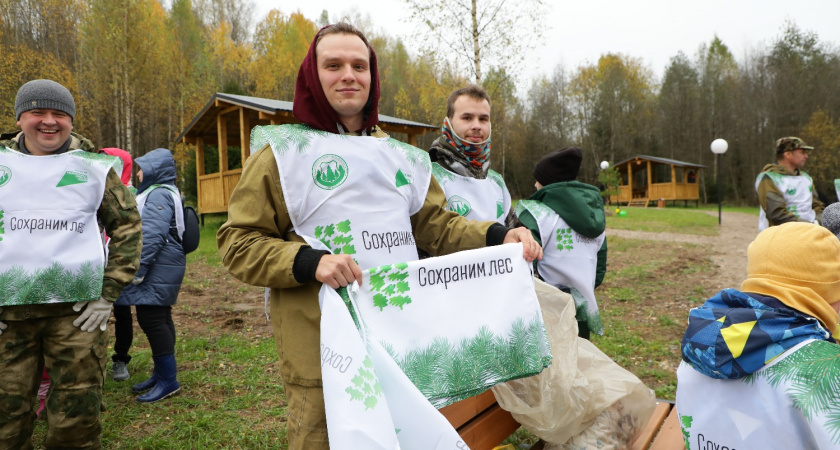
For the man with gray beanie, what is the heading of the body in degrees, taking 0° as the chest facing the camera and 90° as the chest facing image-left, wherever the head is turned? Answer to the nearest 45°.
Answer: approximately 0°

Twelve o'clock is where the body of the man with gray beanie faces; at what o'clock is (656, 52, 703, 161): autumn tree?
The autumn tree is roughly at 8 o'clock from the man with gray beanie.

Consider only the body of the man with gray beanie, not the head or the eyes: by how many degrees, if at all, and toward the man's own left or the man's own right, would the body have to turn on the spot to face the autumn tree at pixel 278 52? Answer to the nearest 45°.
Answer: approximately 180°

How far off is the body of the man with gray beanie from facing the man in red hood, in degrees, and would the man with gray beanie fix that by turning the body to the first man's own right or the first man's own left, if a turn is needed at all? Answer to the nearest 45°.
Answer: approximately 45° to the first man's own left

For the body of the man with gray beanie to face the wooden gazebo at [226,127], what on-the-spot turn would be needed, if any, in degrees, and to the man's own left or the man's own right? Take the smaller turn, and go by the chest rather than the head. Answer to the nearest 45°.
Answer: approximately 180°

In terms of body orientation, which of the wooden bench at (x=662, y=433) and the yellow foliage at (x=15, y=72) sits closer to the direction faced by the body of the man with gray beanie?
the wooden bench

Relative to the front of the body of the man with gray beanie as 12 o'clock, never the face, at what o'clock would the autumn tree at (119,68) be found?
The autumn tree is roughly at 6 o'clock from the man with gray beanie.

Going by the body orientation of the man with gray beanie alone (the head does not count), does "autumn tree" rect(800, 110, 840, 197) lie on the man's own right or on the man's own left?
on the man's own left

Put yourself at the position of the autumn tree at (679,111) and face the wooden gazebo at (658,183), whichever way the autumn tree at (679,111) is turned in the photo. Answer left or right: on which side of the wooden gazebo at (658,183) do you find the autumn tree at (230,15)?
right

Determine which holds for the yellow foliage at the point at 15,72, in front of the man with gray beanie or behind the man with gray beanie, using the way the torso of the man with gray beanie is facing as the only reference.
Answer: behind
